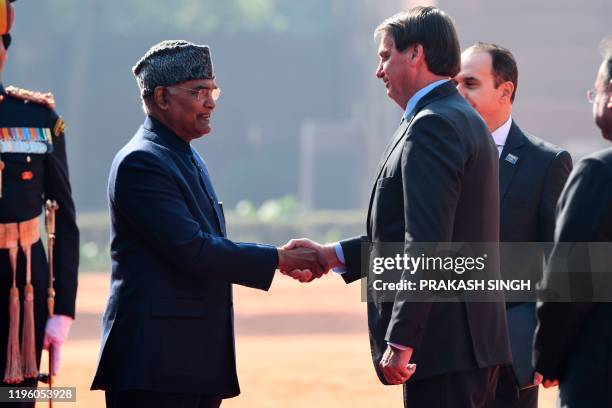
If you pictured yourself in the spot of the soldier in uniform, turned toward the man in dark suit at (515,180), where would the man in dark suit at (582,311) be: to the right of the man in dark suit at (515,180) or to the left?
right

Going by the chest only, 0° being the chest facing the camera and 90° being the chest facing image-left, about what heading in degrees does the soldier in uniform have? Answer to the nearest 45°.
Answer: approximately 0°

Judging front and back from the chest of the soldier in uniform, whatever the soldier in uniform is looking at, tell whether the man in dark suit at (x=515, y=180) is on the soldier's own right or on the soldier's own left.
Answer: on the soldier's own left

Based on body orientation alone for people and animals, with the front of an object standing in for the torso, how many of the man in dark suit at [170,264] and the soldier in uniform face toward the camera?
1

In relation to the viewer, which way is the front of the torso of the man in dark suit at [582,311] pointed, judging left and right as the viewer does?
facing to the left of the viewer

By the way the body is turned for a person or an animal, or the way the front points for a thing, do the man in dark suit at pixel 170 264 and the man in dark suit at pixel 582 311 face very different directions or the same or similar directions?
very different directions

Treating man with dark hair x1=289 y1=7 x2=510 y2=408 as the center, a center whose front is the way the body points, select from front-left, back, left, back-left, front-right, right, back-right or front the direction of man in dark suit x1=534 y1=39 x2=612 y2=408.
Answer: back-left

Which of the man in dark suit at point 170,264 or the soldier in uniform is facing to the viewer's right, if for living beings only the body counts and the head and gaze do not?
the man in dark suit

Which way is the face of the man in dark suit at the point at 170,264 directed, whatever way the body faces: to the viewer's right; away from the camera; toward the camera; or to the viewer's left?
to the viewer's right

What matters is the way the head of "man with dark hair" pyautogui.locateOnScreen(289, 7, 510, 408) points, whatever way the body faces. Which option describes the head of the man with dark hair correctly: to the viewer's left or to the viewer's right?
to the viewer's left

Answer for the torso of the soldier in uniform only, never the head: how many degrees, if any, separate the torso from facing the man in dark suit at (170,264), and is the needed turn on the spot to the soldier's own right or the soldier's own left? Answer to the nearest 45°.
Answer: approximately 45° to the soldier's own left

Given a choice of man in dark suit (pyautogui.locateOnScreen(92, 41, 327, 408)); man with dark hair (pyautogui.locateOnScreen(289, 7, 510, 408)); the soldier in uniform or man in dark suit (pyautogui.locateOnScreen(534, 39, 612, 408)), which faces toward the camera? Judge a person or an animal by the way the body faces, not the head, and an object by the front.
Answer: the soldier in uniform

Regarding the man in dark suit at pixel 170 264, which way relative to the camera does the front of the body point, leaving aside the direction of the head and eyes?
to the viewer's right

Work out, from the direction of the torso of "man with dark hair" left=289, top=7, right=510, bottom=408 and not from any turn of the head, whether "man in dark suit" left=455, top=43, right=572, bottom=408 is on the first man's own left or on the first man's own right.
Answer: on the first man's own right

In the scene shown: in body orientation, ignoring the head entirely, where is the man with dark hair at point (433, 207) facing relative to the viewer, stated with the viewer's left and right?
facing to the left of the viewer
